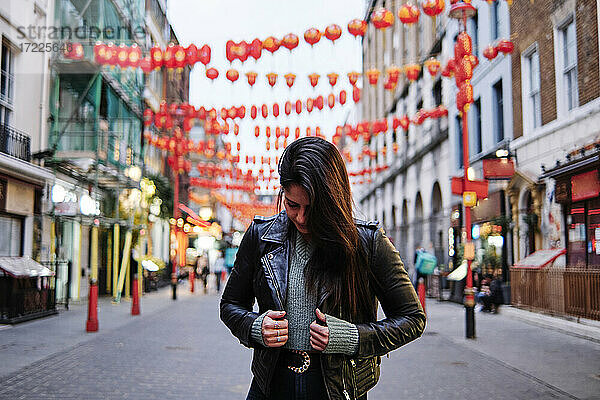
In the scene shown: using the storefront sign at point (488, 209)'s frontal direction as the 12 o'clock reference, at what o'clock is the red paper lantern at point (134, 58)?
The red paper lantern is roughly at 12 o'clock from the storefront sign.

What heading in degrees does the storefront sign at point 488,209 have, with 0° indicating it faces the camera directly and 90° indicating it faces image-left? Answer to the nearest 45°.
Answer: approximately 45°

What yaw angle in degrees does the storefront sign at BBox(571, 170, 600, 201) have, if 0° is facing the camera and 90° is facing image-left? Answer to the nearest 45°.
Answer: approximately 45°

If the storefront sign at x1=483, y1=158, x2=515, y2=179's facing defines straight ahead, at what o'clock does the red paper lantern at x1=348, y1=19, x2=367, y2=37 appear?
The red paper lantern is roughly at 1 o'clock from the storefront sign.
